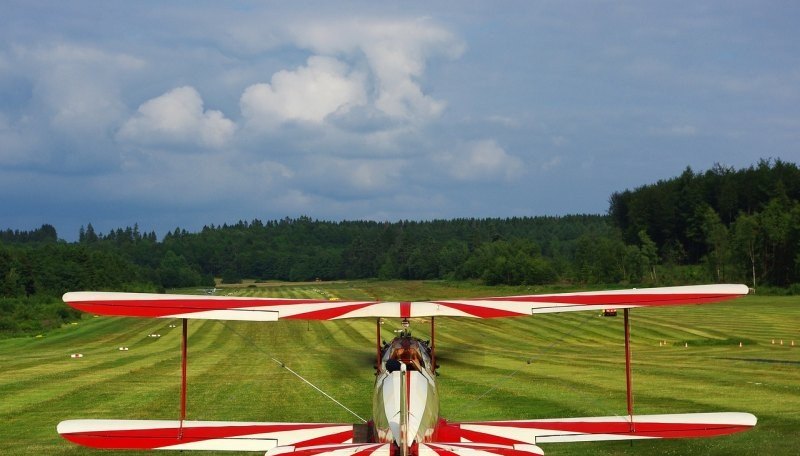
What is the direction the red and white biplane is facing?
away from the camera
